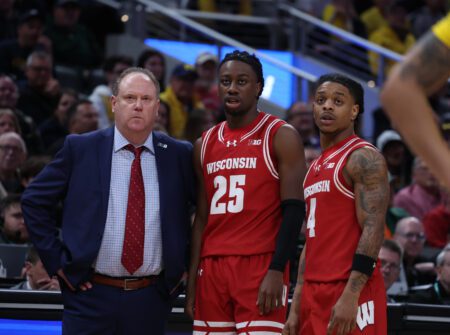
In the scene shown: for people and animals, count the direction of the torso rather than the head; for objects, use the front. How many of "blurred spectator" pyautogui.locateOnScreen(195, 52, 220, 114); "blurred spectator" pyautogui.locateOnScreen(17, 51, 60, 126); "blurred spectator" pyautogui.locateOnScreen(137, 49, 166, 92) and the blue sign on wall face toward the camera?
4

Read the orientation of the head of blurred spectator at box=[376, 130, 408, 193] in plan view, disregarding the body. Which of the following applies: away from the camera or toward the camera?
toward the camera

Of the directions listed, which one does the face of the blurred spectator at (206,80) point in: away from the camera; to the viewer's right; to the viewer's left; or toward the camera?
toward the camera

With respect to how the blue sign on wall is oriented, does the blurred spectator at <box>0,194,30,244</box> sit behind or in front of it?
in front

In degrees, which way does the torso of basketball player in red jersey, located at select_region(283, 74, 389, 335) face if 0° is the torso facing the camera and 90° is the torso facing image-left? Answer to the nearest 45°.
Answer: approximately 45°

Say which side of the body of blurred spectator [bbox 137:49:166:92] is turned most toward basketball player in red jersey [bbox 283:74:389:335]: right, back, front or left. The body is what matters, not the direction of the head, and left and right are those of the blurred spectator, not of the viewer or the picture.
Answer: front

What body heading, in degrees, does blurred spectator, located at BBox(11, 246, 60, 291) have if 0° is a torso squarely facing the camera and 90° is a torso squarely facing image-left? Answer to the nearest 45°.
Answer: approximately 315°

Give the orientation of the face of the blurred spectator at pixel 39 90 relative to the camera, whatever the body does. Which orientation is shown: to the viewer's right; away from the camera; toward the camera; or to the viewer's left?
toward the camera

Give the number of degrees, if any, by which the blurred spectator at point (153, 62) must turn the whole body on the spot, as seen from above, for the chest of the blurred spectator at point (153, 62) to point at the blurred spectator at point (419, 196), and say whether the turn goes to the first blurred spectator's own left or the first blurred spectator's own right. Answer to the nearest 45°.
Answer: approximately 90° to the first blurred spectator's own left

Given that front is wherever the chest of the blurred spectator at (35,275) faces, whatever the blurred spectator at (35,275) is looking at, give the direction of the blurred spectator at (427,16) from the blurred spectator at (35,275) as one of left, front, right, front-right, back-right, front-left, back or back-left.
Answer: left

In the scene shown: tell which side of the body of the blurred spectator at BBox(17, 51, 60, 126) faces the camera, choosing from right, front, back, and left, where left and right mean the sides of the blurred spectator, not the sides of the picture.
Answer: front

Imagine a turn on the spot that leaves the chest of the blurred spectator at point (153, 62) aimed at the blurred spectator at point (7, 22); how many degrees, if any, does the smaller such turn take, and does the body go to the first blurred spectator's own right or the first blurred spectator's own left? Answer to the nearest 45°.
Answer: approximately 90° to the first blurred spectator's own right

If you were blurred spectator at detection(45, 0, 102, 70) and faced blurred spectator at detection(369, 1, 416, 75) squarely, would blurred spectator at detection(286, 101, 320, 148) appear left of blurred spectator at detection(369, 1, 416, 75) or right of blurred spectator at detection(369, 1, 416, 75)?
right

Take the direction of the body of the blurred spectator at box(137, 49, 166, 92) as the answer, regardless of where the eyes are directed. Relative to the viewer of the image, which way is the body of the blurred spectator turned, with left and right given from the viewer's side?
facing the viewer

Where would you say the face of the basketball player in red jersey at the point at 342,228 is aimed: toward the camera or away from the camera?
toward the camera

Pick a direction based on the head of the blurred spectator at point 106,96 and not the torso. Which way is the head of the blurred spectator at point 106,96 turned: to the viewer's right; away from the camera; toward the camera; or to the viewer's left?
toward the camera
